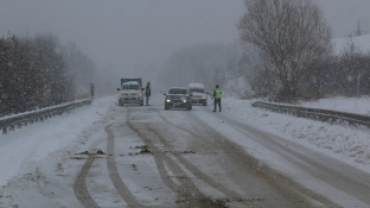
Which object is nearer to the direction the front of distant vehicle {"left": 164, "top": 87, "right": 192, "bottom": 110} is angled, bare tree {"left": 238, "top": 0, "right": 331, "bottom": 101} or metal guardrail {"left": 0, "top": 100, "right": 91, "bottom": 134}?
the metal guardrail

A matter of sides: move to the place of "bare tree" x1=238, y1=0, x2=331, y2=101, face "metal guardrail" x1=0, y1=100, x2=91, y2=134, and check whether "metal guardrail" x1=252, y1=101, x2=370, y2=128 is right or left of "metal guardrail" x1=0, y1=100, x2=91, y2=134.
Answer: left

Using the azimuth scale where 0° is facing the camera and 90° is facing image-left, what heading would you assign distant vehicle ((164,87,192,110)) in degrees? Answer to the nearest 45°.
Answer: approximately 0°

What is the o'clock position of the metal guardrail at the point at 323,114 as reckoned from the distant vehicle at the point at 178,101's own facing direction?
The metal guardrail is roughly at 11 o'clock from the distant vehicle.

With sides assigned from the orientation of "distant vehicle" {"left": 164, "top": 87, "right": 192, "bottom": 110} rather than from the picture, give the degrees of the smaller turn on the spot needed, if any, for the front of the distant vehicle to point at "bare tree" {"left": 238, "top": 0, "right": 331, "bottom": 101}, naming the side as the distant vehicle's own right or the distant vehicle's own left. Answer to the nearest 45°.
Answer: approximately 90° to the distant vehicle's own left

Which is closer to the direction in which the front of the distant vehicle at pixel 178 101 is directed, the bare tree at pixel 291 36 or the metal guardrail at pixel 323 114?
the metal guardrail

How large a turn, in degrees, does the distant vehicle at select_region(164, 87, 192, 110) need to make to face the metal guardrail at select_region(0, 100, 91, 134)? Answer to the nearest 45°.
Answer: approximately 45° to its right
